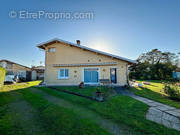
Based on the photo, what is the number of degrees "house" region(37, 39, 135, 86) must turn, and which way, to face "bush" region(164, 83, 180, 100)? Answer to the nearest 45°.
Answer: approximately 45° to its left

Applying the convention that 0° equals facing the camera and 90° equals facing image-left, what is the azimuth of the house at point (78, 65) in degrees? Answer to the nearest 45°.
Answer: approximately 0°

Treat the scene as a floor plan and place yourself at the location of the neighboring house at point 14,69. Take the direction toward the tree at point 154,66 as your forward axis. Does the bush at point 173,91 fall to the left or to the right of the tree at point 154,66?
right

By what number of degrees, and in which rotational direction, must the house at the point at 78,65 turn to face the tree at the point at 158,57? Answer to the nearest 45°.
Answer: approximately 135° to its left

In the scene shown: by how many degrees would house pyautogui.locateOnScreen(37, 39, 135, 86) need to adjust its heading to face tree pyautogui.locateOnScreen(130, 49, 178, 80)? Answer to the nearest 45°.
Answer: approximately 135° to its left

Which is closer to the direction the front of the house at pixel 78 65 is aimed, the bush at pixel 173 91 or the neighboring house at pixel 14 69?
the bush

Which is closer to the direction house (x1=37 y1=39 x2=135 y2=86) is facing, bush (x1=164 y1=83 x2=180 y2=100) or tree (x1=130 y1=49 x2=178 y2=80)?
the bush
